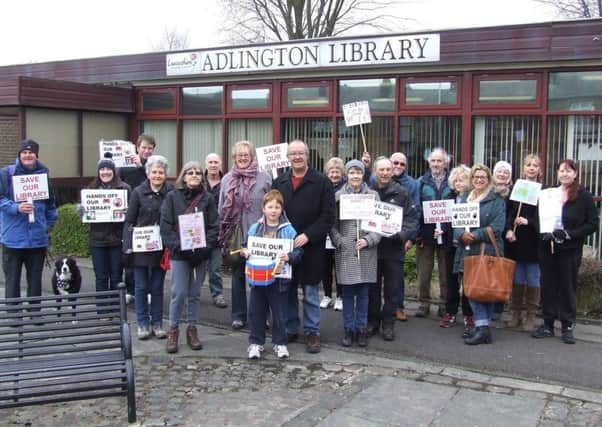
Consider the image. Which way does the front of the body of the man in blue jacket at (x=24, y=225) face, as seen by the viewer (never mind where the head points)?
toward the camera

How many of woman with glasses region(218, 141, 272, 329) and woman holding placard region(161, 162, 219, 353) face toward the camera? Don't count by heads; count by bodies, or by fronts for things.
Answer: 2

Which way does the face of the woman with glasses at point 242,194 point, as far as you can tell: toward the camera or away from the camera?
toward the camera

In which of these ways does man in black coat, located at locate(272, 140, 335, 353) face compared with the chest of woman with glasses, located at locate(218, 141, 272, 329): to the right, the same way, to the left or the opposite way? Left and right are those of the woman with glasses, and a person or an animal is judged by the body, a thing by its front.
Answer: the same way

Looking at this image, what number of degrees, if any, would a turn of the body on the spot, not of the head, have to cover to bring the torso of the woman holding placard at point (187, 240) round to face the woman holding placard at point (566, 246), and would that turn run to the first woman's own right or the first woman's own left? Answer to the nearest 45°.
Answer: approximately 90° to the first woman's own left

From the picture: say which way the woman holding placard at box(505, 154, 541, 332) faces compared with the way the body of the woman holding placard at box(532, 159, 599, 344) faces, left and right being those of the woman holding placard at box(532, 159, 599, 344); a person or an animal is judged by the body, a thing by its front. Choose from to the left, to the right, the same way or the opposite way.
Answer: the same way

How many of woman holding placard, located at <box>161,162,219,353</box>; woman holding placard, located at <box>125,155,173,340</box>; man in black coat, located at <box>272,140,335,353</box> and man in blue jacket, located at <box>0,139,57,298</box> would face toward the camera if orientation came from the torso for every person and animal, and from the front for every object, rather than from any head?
4

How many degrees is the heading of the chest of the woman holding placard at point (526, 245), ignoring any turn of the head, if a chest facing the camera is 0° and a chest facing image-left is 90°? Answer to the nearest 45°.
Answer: approximately 45°

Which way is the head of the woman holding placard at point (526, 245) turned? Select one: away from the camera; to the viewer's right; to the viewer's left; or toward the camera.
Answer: toward the camera

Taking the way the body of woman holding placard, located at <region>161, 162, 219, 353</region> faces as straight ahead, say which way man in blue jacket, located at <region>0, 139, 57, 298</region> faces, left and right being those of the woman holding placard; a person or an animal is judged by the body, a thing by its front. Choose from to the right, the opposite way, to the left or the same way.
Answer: the same way

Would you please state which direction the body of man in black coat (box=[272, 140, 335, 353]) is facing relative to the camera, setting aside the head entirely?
toward the camera

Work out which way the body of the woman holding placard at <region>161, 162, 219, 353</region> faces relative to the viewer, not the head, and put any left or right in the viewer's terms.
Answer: facing the viewer

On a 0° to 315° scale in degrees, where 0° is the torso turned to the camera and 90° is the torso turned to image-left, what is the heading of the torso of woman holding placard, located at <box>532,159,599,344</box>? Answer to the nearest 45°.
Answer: approximately 45°

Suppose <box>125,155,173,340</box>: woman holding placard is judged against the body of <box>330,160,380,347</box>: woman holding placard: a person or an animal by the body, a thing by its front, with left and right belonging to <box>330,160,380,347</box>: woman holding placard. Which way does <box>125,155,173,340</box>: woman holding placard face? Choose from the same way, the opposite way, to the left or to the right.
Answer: the same way

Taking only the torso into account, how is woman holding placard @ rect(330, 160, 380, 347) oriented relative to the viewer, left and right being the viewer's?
facing the viewer

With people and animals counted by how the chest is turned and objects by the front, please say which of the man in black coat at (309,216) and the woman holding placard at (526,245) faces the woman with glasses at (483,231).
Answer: the woman holding placard
